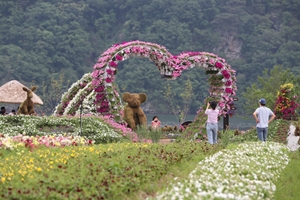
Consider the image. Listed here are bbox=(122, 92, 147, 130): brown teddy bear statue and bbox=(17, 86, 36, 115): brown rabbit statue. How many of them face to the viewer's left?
0

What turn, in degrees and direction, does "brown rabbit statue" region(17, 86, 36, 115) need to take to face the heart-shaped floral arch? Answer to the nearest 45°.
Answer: approximately 45° to its left

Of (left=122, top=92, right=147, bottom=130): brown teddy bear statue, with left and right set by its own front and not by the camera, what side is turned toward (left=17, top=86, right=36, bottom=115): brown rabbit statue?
right

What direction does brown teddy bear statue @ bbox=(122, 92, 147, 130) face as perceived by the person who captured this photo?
facing the viewer

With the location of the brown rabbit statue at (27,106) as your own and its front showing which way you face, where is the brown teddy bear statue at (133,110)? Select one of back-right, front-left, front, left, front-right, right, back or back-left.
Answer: front-left

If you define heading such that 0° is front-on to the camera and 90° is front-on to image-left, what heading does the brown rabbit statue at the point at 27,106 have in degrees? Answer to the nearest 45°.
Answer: approximately 315°
